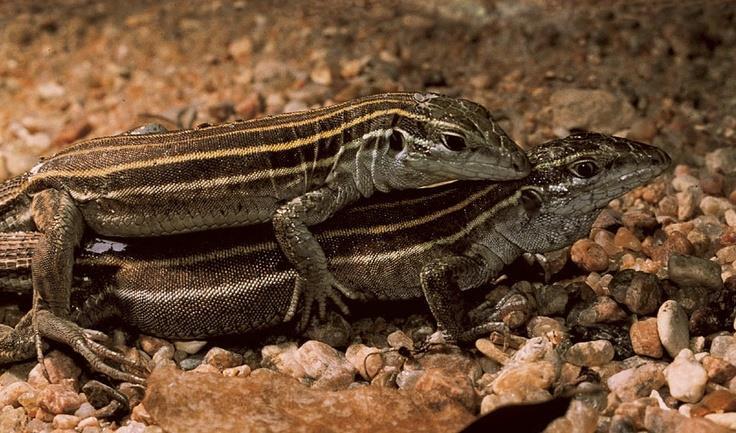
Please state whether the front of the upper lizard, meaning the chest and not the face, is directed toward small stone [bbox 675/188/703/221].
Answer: yes

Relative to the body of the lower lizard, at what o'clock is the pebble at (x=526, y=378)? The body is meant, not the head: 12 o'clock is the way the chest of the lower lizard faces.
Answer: The pebble is roughly at 2 o'clock from the lower lizard.

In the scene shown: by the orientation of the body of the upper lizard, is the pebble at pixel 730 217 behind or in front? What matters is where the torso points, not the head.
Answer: in front

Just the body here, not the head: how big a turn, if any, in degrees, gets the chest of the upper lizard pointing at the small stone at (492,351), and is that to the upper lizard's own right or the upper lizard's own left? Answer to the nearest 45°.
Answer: approximately 45° to the upper lizard's own right

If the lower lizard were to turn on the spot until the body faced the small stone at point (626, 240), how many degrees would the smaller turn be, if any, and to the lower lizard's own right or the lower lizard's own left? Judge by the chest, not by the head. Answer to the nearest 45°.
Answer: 0° — it already faces it

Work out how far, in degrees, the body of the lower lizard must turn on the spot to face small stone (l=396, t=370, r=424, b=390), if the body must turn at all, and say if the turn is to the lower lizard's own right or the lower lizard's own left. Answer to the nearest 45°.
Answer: approximately 90° to the lower lizard's own right

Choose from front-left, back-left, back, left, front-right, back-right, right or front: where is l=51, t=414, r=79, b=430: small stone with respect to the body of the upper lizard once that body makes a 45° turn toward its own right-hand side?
right

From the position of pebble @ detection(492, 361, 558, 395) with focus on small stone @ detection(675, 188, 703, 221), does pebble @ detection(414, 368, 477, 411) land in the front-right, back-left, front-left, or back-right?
back-left

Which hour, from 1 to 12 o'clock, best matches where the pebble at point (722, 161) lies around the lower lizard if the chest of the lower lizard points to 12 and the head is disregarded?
The pebble is roughly at 11 o'clock from the lower lizard.

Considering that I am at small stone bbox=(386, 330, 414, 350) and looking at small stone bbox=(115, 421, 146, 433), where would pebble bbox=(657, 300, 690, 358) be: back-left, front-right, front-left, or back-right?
back-left

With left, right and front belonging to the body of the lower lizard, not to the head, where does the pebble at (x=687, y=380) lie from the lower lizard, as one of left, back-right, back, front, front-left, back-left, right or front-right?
front-right

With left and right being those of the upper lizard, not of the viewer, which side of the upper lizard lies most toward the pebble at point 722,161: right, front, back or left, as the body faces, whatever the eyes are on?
front

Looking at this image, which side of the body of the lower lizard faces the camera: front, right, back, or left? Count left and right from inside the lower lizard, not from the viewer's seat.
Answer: right

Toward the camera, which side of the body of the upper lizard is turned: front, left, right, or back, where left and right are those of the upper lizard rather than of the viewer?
right

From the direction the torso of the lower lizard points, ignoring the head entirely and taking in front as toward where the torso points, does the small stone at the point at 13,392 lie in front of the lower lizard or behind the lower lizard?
behind
